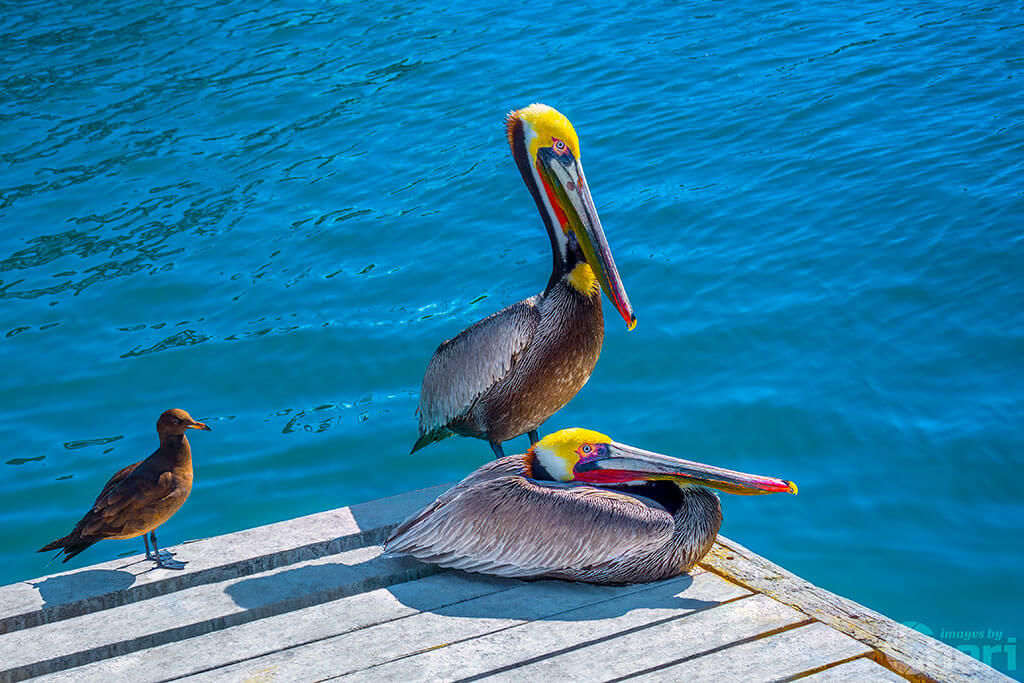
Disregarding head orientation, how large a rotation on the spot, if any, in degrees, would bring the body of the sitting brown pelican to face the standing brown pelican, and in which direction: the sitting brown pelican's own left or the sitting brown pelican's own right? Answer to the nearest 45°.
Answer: approximately 90° to the sitting brown pelican's own left

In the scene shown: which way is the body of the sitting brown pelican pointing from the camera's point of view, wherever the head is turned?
to the viewer's right
